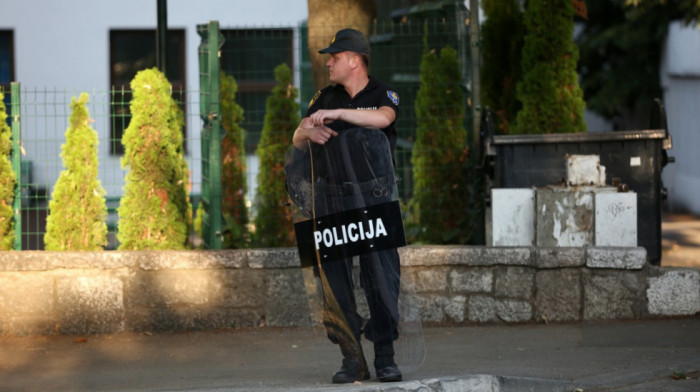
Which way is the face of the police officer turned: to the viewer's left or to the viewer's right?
to the viewer's left

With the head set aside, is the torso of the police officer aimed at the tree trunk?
no

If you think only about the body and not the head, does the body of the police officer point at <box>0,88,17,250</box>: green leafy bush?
no

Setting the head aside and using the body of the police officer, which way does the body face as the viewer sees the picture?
toward the camera

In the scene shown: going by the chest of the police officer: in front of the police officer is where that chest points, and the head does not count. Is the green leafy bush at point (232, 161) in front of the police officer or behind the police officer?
behind

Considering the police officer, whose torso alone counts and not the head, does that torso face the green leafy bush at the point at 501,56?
no

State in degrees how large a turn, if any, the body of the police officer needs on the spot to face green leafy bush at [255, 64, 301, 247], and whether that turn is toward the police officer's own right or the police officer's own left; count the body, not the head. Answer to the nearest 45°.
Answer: approximately 180°
